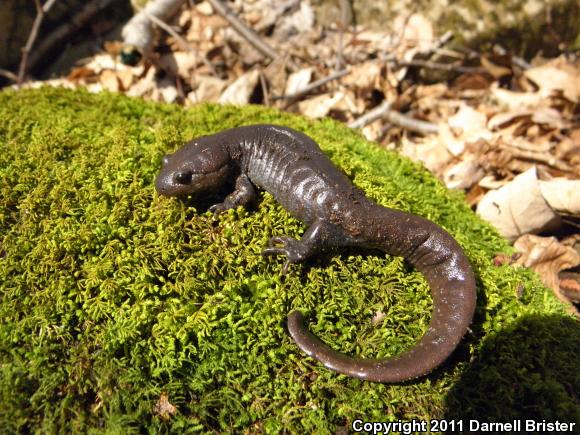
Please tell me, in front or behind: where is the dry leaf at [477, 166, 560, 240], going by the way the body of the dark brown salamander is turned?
behind

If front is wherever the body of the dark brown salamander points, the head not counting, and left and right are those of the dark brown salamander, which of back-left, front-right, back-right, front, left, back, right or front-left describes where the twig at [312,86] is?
right

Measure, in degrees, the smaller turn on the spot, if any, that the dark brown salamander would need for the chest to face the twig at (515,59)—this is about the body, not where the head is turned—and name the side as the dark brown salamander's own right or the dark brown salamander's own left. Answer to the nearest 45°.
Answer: approximately 135° to the dark brown salamander's own right

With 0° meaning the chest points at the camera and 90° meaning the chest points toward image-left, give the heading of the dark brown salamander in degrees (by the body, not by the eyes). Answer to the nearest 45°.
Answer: approximately 90°

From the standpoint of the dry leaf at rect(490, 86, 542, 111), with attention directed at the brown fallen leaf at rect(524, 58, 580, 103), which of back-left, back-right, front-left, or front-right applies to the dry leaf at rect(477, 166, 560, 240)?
back-right

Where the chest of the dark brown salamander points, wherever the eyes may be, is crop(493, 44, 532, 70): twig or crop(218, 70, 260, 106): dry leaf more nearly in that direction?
the dry leaf

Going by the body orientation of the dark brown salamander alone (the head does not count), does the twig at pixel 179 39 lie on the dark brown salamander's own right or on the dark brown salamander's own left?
on the dark brown salamander's own right

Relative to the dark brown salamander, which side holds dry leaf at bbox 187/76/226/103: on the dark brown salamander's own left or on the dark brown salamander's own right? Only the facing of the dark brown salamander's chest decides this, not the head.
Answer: on the dark brown salamander's own right

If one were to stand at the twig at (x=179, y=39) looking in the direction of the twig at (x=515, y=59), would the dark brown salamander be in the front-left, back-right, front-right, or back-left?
front-right

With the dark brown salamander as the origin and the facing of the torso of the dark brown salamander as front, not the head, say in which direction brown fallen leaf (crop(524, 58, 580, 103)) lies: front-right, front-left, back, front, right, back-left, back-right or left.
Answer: back-right
